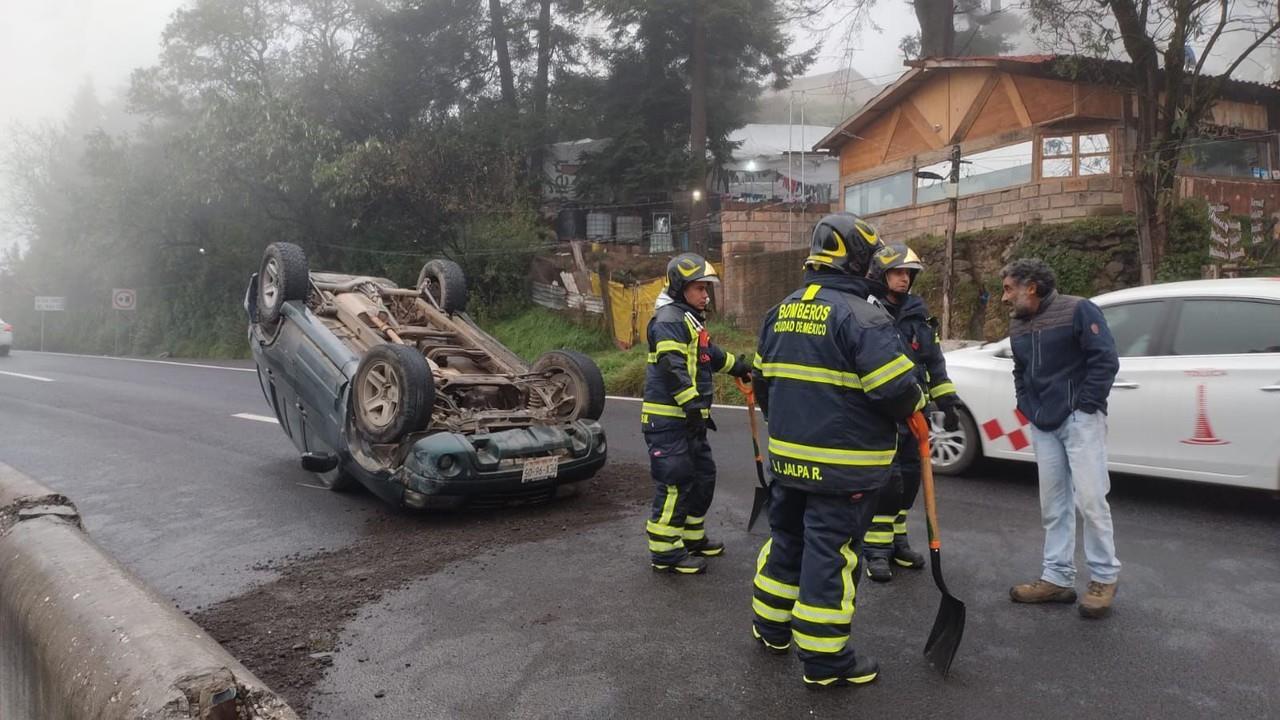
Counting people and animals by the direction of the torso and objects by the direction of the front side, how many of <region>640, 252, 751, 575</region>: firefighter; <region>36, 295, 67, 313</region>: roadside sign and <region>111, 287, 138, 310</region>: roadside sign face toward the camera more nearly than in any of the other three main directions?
2

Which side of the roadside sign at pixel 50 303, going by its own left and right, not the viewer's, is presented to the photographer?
front

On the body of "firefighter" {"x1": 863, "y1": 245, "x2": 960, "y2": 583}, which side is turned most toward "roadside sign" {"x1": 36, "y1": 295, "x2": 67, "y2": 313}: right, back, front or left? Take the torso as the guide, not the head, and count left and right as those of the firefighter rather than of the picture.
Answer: back

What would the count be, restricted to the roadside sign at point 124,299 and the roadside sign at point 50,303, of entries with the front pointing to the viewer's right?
0

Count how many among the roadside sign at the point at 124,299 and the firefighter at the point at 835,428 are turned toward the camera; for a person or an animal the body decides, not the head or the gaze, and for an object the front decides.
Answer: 1

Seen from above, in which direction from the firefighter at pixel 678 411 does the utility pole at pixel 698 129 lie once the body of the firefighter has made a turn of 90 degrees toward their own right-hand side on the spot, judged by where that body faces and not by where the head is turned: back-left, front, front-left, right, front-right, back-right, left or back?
back

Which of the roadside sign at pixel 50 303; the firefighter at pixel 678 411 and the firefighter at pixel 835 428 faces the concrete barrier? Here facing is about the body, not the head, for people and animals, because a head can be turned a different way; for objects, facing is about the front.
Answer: the roadside sign

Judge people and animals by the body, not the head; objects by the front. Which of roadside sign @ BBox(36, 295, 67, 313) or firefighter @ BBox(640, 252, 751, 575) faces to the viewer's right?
the firefighter

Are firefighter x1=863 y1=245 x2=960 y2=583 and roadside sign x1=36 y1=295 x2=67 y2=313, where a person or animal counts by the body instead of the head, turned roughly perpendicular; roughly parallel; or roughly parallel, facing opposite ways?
roughly parallel

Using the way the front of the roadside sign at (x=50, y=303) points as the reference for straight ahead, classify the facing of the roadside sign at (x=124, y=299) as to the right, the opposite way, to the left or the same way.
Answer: the same way

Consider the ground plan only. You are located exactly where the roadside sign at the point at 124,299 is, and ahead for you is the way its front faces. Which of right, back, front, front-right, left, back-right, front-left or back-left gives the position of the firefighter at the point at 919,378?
front

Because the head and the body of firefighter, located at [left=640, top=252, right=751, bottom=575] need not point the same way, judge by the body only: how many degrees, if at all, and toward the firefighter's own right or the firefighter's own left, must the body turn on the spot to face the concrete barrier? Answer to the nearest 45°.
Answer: approximately 135° to the firefighter's own right

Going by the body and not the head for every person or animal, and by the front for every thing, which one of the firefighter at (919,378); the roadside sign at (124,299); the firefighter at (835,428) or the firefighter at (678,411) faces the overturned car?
the roadside sign
